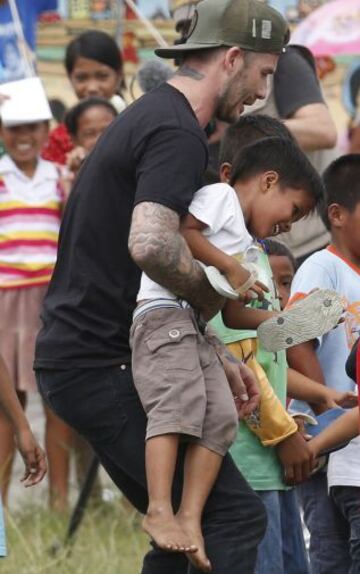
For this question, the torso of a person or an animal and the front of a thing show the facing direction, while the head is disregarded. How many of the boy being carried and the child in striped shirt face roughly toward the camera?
1

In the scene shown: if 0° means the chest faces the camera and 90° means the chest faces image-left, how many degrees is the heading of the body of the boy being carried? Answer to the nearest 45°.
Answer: approximately 270°

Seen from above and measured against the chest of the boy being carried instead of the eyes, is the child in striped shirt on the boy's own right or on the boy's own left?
on the boy's own left

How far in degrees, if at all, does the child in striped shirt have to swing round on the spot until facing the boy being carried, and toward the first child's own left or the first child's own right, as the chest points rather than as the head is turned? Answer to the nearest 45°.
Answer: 0° — they already face them

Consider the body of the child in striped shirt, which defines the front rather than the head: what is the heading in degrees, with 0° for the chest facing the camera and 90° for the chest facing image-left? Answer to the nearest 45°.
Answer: approximately 0°

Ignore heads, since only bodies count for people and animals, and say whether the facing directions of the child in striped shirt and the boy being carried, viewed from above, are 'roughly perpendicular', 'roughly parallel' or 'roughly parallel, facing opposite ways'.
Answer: roughly perpendicular
